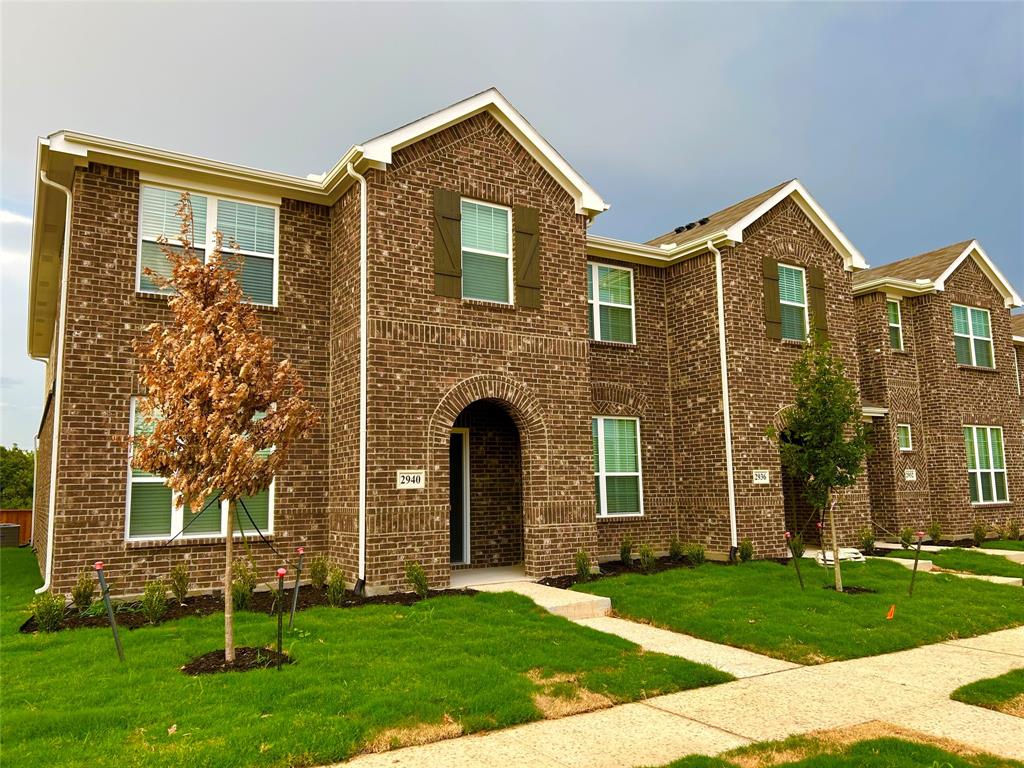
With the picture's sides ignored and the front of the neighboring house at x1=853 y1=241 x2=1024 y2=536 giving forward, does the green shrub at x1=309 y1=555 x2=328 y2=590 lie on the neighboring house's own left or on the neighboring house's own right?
on the neighboring house's own right

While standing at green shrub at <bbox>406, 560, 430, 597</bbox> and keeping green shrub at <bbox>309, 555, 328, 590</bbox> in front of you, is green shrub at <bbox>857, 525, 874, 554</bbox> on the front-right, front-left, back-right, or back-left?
back-right

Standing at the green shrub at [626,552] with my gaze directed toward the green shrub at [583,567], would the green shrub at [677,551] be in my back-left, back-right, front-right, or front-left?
back-left

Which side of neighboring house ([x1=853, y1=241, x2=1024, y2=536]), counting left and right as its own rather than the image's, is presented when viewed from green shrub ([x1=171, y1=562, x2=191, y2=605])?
right
